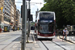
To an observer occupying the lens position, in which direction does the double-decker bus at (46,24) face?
facing the viewer
